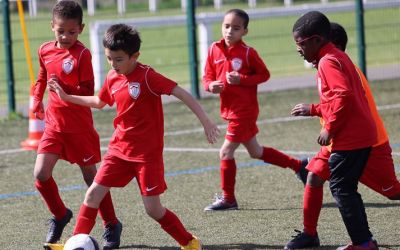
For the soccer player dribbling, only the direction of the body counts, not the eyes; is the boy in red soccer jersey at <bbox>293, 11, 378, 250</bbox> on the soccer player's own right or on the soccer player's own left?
on the soccer player's own left

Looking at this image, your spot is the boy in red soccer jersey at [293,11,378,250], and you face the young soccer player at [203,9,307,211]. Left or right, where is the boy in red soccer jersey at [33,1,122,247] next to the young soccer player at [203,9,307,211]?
left

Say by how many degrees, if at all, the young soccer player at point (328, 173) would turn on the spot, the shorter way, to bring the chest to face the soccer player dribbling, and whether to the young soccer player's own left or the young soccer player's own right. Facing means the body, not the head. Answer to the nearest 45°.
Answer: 0° — they already face them

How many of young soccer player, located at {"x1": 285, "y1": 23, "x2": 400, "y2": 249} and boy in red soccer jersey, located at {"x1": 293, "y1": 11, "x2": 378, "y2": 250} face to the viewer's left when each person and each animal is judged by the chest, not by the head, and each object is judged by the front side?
2

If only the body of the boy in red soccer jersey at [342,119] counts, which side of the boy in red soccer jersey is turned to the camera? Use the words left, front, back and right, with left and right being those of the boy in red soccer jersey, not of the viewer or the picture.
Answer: left

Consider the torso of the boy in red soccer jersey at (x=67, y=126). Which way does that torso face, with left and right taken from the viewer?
facing the viewer

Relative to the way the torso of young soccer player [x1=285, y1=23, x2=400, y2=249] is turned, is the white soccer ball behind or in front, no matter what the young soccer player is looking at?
in front

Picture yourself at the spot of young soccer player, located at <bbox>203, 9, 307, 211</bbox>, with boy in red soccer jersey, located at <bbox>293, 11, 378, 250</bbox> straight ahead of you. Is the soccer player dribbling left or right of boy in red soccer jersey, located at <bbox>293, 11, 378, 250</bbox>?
right

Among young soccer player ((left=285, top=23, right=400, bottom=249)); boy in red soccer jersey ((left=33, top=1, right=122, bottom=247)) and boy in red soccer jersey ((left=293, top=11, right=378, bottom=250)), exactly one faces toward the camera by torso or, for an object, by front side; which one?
boy in red soccer jersey ((left=33, top=1, right=122, bottom=247))

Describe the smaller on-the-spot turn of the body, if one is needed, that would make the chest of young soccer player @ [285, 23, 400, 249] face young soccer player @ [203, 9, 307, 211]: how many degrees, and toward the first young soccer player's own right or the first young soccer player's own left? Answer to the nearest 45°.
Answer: approximately 45° to the first young soccer player's own right

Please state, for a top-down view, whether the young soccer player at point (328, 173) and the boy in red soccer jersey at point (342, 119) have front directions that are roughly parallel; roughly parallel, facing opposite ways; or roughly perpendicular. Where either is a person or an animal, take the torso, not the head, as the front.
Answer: roughly parallel

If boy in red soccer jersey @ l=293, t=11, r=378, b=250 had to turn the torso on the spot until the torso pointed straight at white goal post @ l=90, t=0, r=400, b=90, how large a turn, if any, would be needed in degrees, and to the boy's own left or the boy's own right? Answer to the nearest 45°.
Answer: approximately 90° to the boy's own right

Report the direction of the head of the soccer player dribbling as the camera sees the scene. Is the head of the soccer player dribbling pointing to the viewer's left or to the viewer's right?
to the viewer's left

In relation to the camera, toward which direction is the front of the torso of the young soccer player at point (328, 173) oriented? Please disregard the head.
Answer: to the viewer's left

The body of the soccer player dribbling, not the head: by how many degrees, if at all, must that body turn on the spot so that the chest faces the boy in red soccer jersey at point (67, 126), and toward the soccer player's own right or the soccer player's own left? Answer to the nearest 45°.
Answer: approximately 90° to the soccer player's own right

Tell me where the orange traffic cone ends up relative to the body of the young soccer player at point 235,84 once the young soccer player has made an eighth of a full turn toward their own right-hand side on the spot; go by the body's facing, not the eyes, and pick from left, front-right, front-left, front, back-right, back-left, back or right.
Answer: front-right

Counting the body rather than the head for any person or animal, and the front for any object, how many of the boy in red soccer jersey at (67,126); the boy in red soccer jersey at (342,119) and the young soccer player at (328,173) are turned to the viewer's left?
2

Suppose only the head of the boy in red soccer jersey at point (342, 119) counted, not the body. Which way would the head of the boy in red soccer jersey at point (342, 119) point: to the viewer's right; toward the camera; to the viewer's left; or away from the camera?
to the viewer's left

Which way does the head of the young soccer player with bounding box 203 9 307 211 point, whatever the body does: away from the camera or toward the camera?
toward the camera

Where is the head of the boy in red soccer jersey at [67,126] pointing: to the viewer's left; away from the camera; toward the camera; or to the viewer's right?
toward the camera

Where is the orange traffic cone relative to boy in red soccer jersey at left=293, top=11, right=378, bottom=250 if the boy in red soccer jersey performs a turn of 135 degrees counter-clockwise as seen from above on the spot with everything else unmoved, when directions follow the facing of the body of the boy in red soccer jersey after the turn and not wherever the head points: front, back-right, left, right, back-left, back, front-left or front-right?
back
